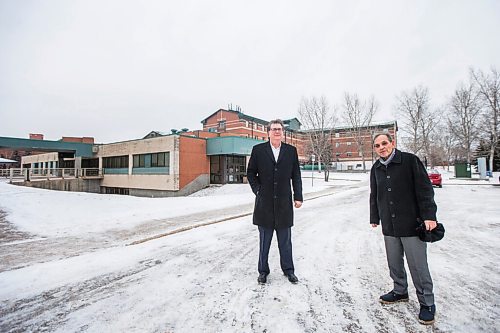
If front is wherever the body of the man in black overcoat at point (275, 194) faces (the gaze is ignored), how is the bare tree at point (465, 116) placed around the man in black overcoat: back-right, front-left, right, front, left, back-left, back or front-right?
back-left

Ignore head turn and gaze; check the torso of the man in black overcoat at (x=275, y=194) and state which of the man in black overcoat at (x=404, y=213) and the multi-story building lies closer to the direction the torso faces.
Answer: the man in black overcoat

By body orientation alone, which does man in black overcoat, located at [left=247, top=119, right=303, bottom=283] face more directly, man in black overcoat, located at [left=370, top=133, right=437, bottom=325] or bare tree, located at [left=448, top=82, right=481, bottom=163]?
the man in black overcoat

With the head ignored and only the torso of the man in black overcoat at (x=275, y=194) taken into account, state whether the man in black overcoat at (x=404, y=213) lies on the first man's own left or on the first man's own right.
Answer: on the first man's own left

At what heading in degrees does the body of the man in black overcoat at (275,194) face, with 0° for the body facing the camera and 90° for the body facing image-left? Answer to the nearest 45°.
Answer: approximately 0°

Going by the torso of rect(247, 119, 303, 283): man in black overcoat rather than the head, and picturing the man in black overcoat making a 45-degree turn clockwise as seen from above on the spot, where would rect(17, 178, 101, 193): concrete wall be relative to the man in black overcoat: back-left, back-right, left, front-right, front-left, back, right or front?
right

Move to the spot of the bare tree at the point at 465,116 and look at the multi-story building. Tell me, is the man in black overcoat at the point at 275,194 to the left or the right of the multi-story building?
left

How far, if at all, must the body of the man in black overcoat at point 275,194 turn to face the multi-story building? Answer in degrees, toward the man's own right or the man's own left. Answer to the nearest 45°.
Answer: approximately 135° to the man's own right
